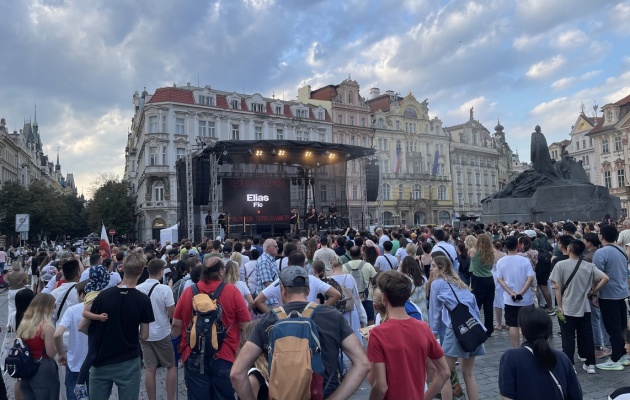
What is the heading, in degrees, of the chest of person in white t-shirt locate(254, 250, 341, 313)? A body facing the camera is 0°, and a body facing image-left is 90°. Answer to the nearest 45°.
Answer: approximately 180°

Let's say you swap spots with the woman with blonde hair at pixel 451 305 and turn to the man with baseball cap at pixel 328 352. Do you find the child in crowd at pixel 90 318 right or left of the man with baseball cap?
right

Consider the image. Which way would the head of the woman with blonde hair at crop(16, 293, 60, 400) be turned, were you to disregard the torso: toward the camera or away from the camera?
away from the camera

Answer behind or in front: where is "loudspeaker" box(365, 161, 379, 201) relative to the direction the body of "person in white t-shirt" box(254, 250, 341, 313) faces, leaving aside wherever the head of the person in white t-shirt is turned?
in front

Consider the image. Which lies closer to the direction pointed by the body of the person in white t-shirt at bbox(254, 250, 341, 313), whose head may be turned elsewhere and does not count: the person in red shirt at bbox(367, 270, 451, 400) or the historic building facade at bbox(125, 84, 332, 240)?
the historic building facade

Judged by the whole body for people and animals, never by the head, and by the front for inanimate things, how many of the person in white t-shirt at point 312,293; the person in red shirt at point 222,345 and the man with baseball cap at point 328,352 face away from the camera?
3

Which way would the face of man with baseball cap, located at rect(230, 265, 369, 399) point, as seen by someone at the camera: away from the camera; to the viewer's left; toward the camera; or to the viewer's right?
away from the camera

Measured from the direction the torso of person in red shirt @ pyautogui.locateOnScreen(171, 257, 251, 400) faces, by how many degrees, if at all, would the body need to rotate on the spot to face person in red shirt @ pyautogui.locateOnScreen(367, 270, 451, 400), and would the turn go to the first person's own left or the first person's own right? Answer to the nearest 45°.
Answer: approximately 135° to the first person's own right

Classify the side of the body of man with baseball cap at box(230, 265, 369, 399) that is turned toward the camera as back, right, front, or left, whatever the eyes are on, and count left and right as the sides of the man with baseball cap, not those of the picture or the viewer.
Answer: back

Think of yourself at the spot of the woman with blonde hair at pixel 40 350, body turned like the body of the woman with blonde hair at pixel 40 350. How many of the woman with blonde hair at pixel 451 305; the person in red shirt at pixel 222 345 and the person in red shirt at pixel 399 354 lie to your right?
3

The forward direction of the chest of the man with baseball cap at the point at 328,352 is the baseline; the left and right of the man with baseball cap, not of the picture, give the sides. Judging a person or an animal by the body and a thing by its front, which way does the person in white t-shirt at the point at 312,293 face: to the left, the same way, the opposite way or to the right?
the same way

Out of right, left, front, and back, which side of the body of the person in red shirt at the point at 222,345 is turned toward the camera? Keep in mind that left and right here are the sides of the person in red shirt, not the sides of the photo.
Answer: back

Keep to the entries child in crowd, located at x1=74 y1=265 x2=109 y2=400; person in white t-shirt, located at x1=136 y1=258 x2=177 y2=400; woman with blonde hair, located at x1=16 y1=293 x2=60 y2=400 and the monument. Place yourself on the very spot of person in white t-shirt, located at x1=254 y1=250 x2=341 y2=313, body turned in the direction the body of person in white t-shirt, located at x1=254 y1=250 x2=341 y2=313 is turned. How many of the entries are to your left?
3

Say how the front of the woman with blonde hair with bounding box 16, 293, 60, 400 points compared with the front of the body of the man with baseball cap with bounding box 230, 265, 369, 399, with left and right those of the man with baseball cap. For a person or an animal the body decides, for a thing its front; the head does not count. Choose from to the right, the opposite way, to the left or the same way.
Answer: the same way

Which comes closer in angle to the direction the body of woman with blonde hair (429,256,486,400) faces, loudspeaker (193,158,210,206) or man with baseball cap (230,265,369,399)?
the loudspeaker

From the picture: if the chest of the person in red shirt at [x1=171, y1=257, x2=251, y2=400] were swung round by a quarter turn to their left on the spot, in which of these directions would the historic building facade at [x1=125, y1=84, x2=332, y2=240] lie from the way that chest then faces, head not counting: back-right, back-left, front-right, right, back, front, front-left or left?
right

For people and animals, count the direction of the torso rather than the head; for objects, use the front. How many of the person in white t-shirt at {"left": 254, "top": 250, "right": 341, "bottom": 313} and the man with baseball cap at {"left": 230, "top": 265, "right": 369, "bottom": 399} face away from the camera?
2

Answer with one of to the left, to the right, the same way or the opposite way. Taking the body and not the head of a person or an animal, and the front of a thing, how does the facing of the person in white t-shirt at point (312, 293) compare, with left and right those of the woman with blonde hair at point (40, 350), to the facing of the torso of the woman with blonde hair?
the same way
